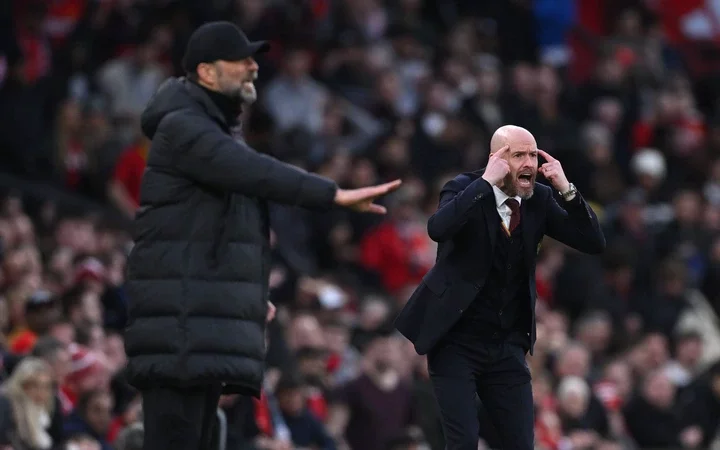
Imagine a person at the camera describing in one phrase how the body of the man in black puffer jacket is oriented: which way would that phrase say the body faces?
to the viewer's right

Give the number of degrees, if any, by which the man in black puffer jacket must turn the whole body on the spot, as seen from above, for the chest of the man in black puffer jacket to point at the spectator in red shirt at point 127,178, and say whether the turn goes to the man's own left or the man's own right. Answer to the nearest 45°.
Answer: approximately 90° to the man's own left

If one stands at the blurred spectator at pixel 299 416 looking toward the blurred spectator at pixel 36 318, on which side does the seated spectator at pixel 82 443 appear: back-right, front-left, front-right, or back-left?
front-left

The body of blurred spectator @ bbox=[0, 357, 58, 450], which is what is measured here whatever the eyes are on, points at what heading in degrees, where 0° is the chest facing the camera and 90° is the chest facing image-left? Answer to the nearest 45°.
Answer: approximately 315°

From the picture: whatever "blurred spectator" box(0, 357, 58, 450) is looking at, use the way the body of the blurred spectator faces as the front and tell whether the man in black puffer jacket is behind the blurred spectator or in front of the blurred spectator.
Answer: in front

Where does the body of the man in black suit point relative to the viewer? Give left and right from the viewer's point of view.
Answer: facing the viewer and to the right of the viewer

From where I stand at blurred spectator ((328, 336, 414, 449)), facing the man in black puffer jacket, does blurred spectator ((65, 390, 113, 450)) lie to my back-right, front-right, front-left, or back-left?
front-right
